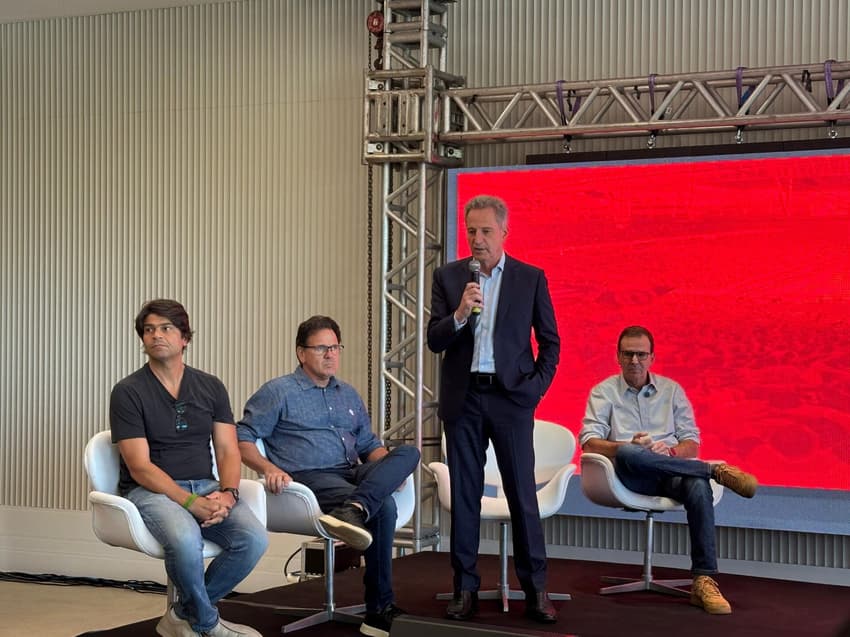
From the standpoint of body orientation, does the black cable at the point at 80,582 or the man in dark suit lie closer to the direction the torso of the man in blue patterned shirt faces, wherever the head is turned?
the man in dark suit

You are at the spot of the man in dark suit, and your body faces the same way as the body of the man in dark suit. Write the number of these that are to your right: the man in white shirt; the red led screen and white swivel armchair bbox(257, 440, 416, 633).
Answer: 1

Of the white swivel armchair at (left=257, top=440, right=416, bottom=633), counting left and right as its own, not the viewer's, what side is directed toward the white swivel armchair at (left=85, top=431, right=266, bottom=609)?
right

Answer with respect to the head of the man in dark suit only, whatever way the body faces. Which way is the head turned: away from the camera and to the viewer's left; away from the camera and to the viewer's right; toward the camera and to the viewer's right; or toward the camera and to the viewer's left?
toward the camera and to the viewer's left

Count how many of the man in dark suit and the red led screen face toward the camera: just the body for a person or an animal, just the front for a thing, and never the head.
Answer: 2

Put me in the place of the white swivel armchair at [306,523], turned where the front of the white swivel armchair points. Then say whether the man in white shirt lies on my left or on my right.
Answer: on my left

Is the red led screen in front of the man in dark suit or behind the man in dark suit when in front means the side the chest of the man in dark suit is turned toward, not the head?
behind

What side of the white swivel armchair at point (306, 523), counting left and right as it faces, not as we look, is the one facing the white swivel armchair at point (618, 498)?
left

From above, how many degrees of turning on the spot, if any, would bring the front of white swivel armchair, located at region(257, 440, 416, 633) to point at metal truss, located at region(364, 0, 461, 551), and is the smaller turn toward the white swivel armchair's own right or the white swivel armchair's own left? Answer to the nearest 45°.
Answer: approximately 135° to the white swivel armchair's own left

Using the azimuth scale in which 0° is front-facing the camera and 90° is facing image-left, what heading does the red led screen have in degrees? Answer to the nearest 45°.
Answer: approximately 0°

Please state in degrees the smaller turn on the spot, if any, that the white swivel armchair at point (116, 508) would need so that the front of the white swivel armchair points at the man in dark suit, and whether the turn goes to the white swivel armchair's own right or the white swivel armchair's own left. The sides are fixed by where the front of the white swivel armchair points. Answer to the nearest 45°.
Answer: approximately 45° to the white swivel armchair's own left
